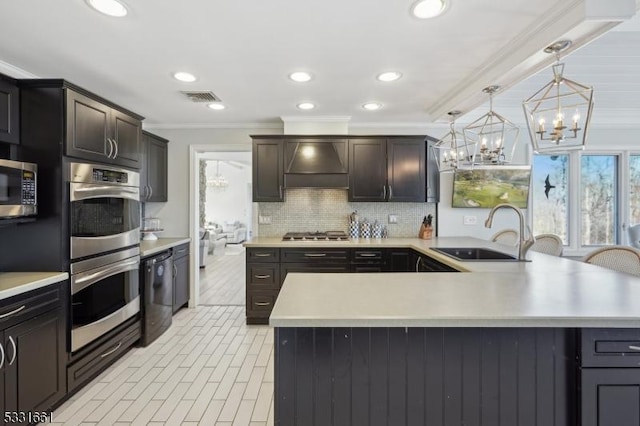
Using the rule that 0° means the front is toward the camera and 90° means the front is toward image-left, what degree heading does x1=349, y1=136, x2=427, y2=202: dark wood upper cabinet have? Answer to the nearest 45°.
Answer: approximately 0°

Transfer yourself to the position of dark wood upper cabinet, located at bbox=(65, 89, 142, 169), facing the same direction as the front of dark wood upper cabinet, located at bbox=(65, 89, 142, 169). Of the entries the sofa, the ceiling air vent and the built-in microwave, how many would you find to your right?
1

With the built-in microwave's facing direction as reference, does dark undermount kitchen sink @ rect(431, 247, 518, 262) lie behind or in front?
in front

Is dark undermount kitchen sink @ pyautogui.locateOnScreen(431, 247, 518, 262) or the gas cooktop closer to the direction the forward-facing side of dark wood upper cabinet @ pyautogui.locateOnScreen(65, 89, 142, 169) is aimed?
the dark undermount kitchen sink

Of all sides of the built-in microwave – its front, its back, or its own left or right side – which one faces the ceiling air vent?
left

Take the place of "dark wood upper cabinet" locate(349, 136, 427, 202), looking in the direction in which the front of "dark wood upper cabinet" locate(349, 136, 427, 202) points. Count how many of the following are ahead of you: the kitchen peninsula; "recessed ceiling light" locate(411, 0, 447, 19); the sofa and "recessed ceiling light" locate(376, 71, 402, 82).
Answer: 3

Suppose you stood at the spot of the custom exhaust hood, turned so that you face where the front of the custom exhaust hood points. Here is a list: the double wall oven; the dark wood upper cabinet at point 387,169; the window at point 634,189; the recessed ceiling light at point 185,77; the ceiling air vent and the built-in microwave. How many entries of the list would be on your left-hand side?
2

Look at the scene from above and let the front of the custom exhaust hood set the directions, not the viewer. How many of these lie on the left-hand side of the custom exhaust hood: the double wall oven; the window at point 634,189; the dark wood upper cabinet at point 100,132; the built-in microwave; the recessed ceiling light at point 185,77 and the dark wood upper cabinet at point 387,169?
2

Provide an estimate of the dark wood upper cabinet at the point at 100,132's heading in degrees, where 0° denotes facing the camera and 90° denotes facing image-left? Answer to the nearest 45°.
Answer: approximately 315°

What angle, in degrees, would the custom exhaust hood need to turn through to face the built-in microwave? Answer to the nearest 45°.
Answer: approximately 45° to its right

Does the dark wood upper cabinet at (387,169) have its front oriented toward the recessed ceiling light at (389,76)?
yes
